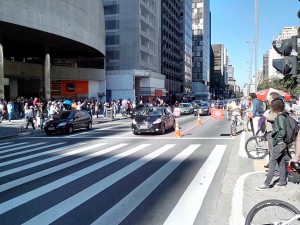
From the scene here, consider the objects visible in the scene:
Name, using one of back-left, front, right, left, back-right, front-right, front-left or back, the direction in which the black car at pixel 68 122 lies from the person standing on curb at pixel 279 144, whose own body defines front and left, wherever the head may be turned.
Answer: front-right

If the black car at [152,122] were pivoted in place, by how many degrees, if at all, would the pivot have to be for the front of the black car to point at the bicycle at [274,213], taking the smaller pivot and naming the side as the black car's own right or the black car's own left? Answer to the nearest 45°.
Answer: approximately 45° to the black car's own left

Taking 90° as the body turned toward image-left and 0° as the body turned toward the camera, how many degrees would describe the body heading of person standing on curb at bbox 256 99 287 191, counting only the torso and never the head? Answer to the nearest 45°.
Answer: approximately 90°

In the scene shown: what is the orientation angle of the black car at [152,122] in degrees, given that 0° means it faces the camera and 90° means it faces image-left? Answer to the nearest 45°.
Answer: approximately 45°

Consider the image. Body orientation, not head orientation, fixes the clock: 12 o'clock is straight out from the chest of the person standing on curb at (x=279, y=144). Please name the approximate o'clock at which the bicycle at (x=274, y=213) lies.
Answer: The bicycle is roughly at 9 o'clock from the person standing on curb.

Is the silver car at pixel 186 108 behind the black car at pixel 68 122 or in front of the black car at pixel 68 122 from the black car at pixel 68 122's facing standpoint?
behind

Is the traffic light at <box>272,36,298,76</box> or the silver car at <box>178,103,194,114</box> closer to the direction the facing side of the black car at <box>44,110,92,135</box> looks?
the traffic light
